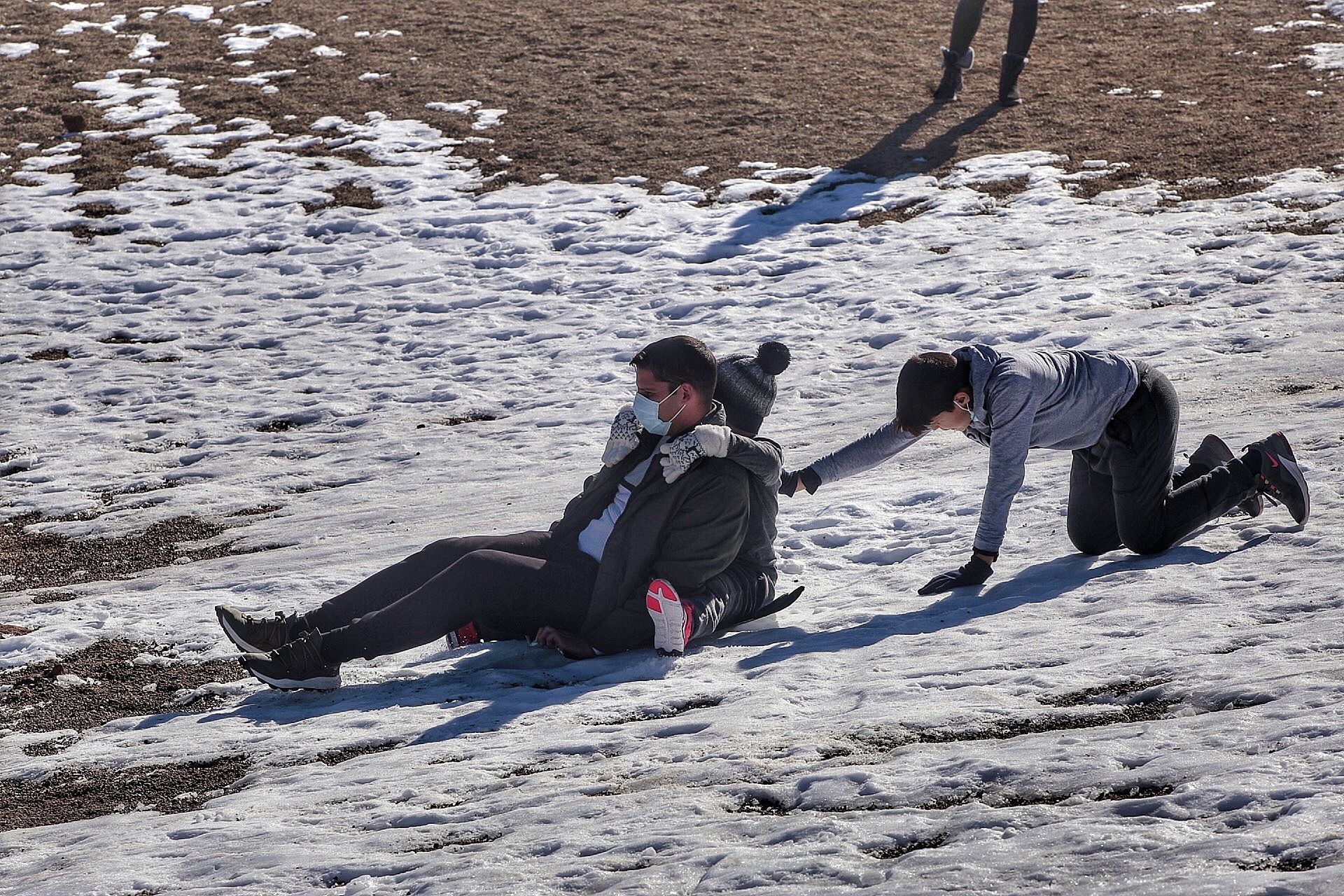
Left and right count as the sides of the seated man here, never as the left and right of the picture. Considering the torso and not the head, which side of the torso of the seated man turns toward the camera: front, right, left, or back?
left
